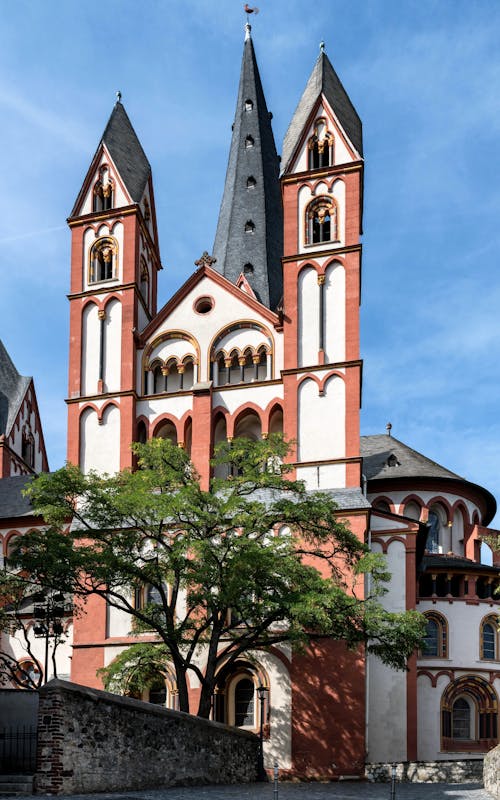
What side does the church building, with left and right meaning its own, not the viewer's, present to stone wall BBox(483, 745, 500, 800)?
front

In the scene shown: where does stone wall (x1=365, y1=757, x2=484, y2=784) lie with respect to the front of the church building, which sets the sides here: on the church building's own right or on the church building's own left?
on the church building's own left
